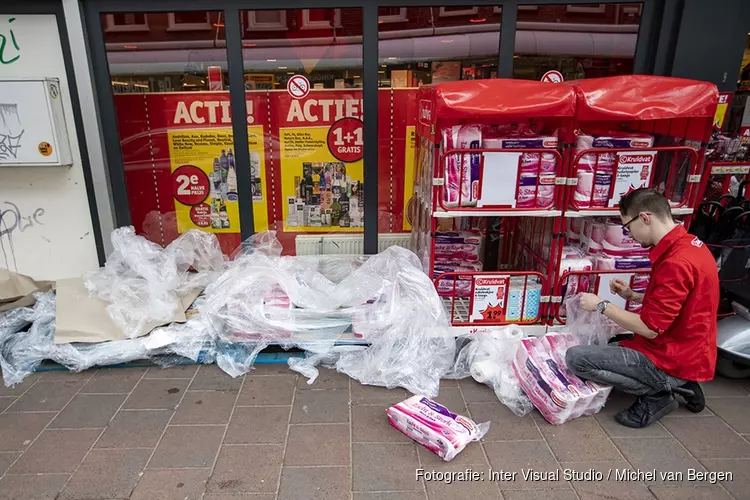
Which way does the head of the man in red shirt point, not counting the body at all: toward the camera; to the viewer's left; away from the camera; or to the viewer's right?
to the viewer's left

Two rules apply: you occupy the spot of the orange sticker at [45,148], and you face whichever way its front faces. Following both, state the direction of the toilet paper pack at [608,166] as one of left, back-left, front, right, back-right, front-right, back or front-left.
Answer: front-left

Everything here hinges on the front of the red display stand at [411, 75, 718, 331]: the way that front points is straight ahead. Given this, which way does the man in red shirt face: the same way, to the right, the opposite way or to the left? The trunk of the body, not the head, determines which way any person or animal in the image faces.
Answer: to the right

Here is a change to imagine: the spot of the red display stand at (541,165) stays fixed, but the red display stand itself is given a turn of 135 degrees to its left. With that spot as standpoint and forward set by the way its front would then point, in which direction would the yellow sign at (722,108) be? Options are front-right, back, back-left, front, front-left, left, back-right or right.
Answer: front

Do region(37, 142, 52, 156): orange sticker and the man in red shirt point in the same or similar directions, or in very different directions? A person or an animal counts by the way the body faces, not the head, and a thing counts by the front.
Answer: very different directions

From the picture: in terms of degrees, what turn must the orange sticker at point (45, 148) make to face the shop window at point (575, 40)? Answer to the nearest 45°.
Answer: approximately 45° to its left

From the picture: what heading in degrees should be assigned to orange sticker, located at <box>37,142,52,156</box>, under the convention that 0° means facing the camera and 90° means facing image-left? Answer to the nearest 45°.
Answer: approximately 0°

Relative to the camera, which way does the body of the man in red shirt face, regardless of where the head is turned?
to the viewer's left

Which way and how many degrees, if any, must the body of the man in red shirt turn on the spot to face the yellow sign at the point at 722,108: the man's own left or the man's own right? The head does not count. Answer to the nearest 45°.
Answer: approximately 90° to the man's own right

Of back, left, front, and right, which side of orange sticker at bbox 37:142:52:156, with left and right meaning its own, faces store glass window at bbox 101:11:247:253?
left
